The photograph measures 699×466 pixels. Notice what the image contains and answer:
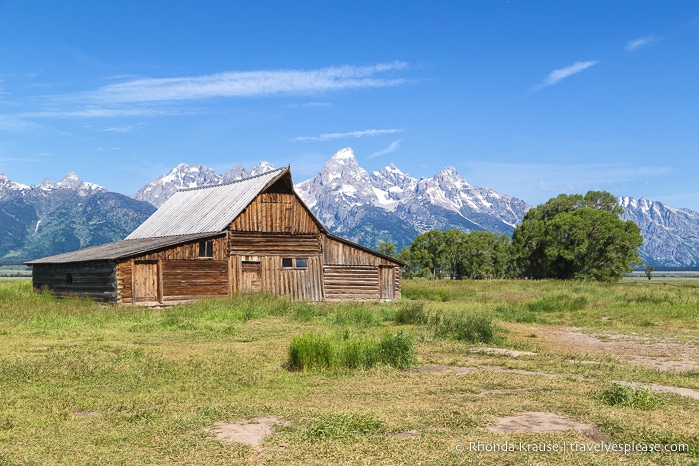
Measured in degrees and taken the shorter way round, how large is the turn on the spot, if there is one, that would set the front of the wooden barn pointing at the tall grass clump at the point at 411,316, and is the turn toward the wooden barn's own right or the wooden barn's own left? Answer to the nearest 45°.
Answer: approximately 45° to the wooden barn's own right

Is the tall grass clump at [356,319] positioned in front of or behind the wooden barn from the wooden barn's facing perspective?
in front

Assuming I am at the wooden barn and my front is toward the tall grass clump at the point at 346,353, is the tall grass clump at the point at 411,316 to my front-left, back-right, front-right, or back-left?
front-left

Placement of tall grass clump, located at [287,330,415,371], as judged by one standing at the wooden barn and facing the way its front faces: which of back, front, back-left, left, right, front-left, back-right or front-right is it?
front-right

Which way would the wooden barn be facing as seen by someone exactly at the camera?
facing the viewer and to the right of the viewer

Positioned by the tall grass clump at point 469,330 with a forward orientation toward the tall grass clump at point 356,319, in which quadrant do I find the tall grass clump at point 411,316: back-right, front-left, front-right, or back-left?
front-right

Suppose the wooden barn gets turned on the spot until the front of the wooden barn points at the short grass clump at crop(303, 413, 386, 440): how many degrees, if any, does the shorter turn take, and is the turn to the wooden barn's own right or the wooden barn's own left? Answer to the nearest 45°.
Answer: approximately 45° to the wooden barn's own right

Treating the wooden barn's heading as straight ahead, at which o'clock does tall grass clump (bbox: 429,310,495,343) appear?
The tall grass clump is roughly at 1 o'clock from the wooden barn.

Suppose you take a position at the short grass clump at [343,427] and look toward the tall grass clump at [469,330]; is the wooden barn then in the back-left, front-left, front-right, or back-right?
front-left
